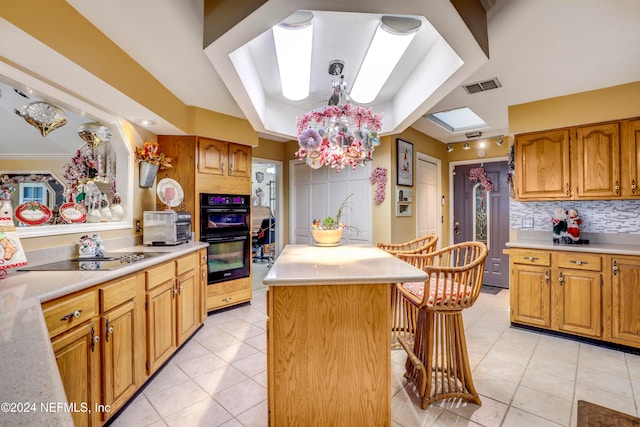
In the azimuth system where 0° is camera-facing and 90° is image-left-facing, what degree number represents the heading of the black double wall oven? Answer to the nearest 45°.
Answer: approximately 315°

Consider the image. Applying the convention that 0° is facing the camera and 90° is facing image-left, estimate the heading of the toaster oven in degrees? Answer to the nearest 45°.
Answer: approximately 315°

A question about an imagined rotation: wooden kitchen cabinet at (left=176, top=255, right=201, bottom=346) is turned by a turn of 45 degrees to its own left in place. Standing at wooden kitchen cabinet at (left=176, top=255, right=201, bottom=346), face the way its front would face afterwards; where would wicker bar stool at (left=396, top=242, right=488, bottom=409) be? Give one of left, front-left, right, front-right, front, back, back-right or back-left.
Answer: front-right

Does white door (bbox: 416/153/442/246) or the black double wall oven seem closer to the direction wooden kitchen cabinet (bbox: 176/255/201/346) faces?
the white door

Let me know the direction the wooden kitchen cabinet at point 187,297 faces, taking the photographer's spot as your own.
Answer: facing the viewer and to the right of the viewer

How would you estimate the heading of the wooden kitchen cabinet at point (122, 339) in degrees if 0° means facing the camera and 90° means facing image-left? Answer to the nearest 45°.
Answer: approximately 315°

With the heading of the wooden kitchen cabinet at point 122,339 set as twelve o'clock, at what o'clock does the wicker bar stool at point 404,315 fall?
The wicker bar stool is roughly at 11 o'clock from the wooden kitchen cabinet.

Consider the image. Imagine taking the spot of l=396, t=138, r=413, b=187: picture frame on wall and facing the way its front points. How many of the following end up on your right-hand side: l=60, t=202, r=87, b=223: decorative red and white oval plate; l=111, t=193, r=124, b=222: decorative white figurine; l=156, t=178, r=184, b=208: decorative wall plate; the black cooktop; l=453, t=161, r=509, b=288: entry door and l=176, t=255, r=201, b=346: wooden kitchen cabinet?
5

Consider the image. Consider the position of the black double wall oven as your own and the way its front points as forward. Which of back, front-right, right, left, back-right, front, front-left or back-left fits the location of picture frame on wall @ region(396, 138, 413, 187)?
front-left

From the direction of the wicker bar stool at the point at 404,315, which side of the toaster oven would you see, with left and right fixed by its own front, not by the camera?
front

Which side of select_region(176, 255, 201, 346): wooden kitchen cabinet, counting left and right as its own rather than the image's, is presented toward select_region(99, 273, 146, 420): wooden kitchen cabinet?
right
